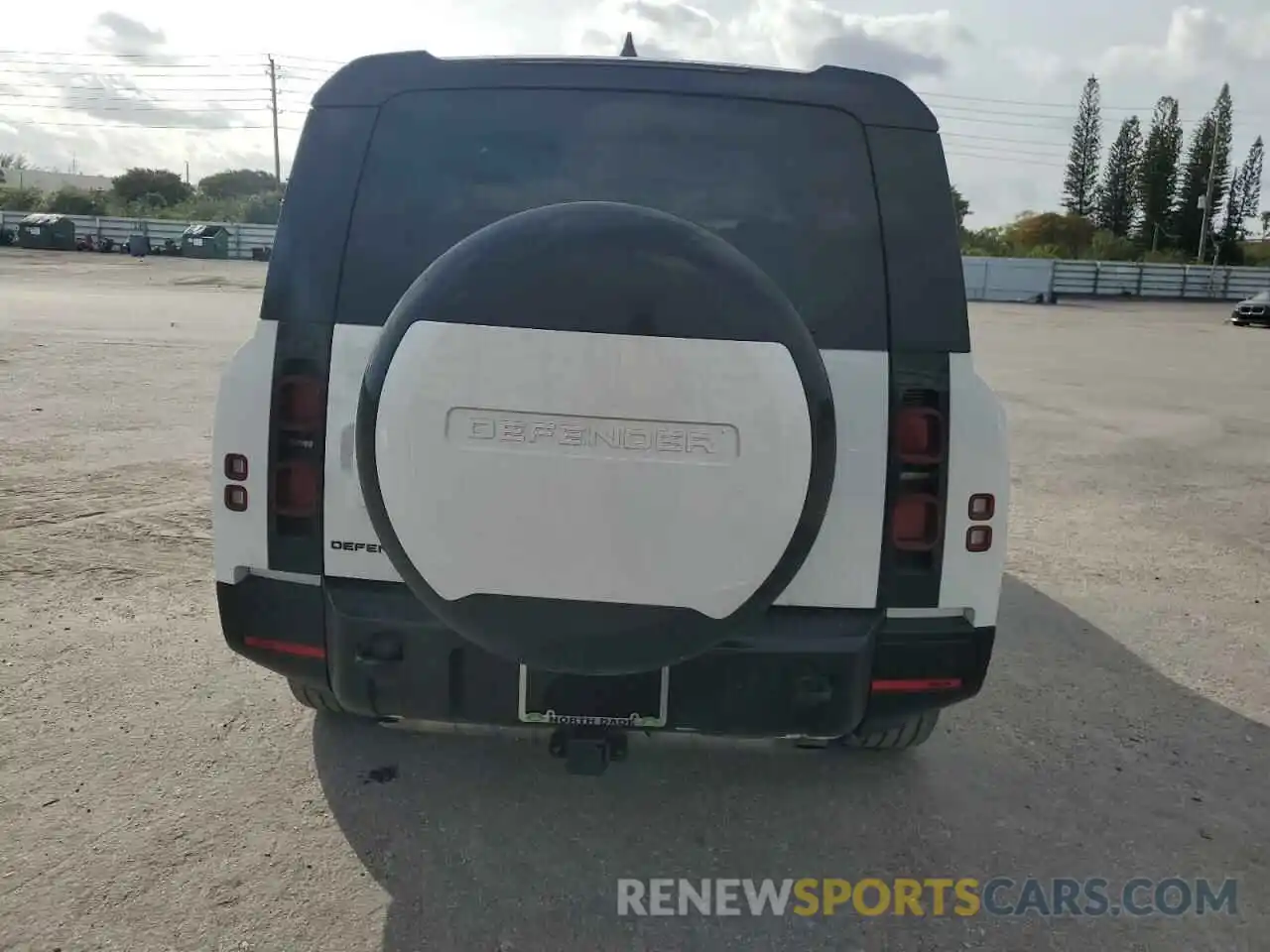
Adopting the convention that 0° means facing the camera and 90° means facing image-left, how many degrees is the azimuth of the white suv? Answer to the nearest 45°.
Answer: approximately 180°

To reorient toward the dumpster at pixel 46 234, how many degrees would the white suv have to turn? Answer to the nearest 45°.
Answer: approximately 45° to its left

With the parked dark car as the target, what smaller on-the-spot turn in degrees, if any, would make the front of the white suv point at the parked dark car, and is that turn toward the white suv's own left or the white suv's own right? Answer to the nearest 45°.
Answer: approximately 45° to the white suv's own right

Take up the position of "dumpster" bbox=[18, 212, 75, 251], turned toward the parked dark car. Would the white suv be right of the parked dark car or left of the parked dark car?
right
